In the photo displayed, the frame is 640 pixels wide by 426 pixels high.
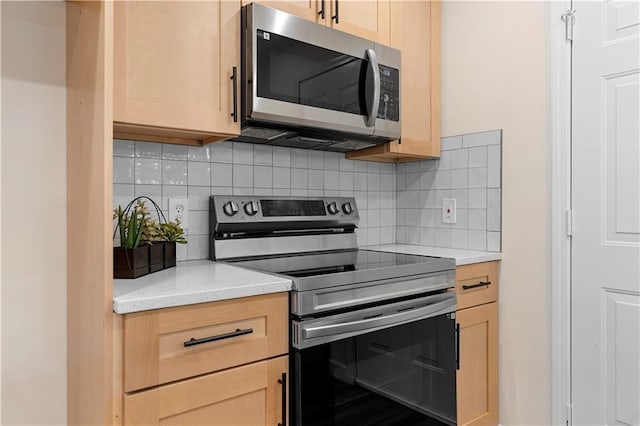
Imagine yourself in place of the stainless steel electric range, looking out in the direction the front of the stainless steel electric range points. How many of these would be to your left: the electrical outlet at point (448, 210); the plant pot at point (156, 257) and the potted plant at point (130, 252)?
1

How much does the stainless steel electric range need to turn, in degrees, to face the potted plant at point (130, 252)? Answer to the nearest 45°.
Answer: approximately 135° to its right

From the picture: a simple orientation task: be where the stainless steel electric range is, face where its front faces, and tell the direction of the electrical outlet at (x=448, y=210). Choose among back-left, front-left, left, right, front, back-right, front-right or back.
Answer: left

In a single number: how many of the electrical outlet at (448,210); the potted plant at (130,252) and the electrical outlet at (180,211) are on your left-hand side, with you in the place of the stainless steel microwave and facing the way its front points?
1

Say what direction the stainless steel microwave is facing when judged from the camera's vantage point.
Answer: facing the viewer and to the right of the viewer

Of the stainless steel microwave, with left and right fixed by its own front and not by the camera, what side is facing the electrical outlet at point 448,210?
left
